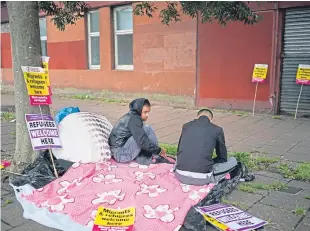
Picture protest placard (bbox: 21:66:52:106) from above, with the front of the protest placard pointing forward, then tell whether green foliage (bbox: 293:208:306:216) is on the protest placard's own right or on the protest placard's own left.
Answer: on the protest placard's own left

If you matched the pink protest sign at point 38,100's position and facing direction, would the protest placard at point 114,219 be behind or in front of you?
in front

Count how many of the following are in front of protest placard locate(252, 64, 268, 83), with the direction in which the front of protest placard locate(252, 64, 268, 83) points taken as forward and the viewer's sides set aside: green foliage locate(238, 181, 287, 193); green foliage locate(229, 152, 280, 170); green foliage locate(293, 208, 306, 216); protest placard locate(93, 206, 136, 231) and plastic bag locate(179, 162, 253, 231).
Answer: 5

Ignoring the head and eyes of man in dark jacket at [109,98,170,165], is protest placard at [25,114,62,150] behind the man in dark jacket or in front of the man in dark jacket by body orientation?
behind

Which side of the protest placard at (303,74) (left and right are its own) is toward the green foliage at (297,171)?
front

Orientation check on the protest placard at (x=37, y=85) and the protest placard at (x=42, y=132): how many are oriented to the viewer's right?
0

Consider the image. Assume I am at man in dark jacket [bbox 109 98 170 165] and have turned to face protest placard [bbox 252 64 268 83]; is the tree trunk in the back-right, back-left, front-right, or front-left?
back-left

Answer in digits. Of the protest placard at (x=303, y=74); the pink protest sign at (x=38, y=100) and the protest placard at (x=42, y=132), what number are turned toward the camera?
3

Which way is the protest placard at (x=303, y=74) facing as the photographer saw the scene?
facing the viewer

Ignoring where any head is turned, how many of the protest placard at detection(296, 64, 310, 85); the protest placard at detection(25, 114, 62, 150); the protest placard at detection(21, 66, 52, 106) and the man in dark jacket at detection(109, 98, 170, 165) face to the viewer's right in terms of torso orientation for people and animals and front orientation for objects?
1

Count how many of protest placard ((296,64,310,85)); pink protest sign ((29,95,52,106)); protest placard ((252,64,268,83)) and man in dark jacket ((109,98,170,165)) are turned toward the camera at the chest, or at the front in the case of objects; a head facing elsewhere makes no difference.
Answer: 3

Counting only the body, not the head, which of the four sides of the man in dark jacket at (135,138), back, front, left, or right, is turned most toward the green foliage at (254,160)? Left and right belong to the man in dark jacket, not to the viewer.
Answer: front

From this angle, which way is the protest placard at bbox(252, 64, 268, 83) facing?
toward the camera

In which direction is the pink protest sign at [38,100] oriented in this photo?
toward the camera

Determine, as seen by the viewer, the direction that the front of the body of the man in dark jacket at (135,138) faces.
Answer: to the viewer's right
